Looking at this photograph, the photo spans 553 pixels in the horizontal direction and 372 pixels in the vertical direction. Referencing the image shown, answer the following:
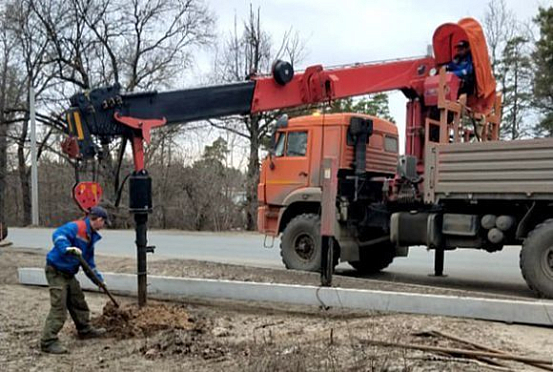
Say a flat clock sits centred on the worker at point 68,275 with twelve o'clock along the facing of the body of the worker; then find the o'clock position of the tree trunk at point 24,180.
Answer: The tree trunk is roughly at 9 o'clock from the worker.

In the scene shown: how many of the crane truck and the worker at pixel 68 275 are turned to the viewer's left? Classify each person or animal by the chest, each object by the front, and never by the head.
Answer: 1

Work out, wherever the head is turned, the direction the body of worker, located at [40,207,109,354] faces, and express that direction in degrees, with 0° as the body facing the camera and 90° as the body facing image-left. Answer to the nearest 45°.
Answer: approximately 270°

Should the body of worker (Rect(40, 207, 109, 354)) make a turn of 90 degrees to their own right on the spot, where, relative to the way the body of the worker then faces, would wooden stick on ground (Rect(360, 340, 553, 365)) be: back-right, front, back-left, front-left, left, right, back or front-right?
front-left

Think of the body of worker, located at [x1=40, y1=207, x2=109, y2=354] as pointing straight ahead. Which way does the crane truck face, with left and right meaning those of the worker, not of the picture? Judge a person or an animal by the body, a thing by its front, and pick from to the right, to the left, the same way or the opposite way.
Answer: the opposite way

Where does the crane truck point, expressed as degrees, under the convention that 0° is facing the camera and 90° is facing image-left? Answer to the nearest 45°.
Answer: approximately 90°

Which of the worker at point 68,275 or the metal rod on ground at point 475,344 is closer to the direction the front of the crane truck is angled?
the worker

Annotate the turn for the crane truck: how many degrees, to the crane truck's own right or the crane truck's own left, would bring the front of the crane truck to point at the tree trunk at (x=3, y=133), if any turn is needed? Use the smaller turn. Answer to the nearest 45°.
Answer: approximately 45° to the crane truck's own right

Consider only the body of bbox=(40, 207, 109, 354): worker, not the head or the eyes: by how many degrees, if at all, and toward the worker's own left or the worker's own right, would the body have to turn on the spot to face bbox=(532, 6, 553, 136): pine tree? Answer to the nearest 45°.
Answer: approximately 45° to the worker's own left

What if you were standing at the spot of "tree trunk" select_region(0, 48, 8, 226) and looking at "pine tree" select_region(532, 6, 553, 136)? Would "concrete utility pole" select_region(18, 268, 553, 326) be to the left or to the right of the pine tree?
right

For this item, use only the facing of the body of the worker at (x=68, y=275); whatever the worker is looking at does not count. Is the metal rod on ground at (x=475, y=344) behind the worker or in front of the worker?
in front

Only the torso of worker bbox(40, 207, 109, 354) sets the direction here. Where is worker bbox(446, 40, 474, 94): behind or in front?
in front
